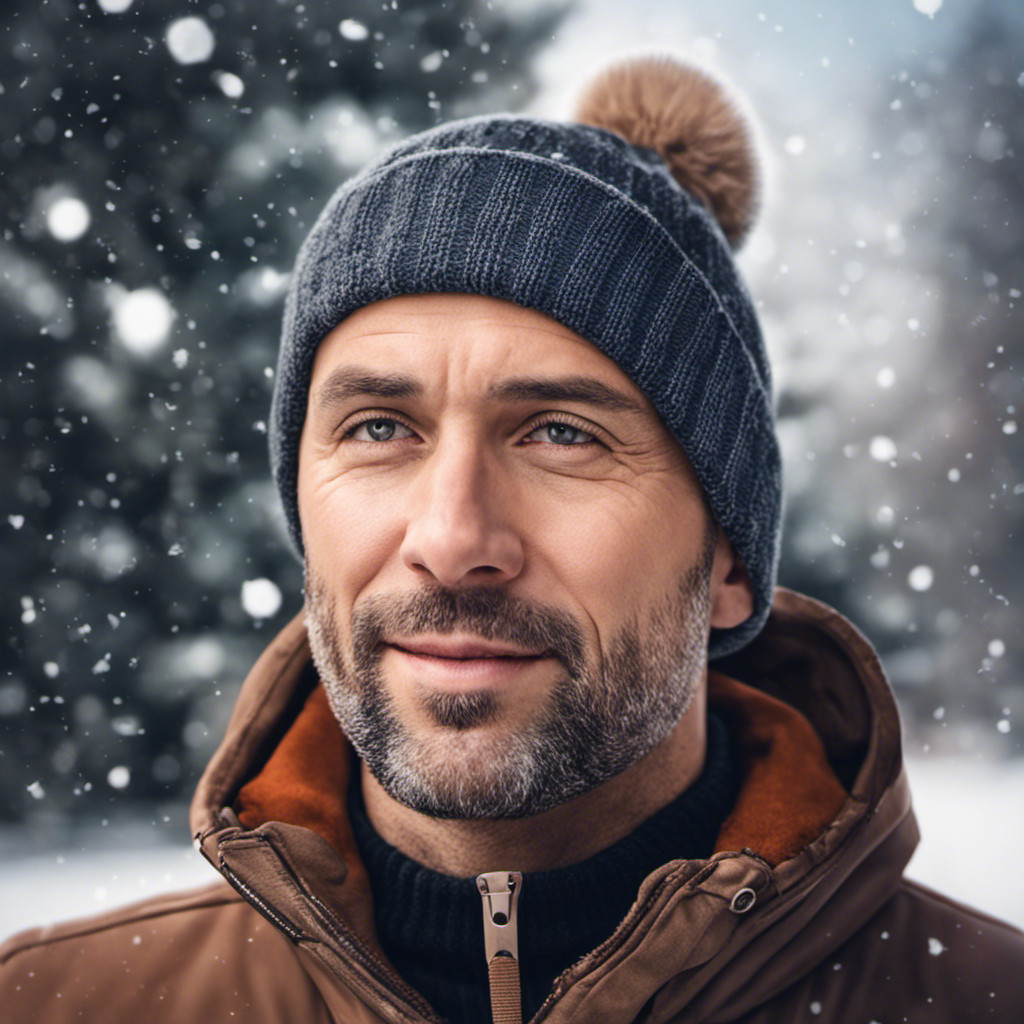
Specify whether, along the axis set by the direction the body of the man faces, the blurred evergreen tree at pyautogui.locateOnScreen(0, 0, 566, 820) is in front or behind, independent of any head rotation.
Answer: behind

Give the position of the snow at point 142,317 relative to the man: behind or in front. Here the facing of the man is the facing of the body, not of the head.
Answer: behind

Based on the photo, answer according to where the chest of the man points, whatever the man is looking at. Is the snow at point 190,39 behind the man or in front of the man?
behind

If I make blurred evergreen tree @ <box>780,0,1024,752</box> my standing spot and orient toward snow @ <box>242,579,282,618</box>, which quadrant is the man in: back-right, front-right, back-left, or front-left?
front-left

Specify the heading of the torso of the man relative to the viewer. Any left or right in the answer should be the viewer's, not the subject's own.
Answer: facing the viewer
